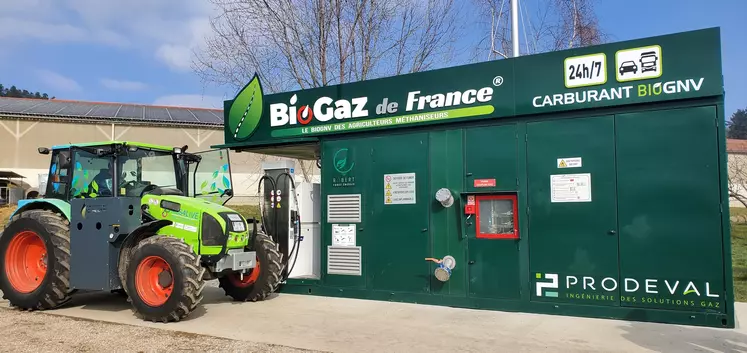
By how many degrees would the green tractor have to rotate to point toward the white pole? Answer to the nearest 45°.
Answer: approximately 45° to its left

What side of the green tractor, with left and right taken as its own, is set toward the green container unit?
front

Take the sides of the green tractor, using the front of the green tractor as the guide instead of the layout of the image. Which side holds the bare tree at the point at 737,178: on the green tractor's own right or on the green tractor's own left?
on the green tractor's own left
